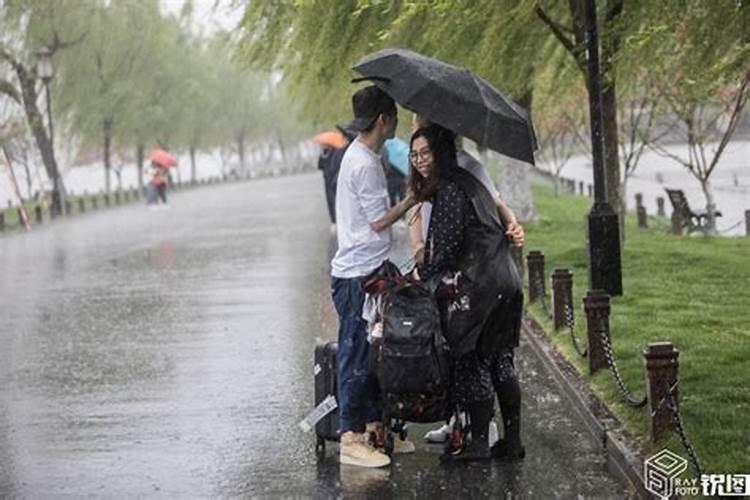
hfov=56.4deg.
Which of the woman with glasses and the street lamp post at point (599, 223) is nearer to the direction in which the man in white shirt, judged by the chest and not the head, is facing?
the woman with glasses

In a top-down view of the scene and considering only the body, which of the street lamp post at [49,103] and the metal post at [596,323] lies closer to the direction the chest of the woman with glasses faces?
the street lamp post

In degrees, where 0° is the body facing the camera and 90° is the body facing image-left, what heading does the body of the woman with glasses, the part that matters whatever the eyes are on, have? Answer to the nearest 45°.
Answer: approximately 90°

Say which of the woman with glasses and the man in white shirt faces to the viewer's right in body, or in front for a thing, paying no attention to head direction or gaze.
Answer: the man in white shirt

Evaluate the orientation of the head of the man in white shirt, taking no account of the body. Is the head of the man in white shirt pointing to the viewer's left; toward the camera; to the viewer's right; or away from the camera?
to the viewer's right

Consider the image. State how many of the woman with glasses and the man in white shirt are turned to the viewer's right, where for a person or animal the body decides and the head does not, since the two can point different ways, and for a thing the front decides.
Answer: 1

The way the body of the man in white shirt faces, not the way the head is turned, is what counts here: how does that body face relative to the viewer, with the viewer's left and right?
facing to the right of the viewer
